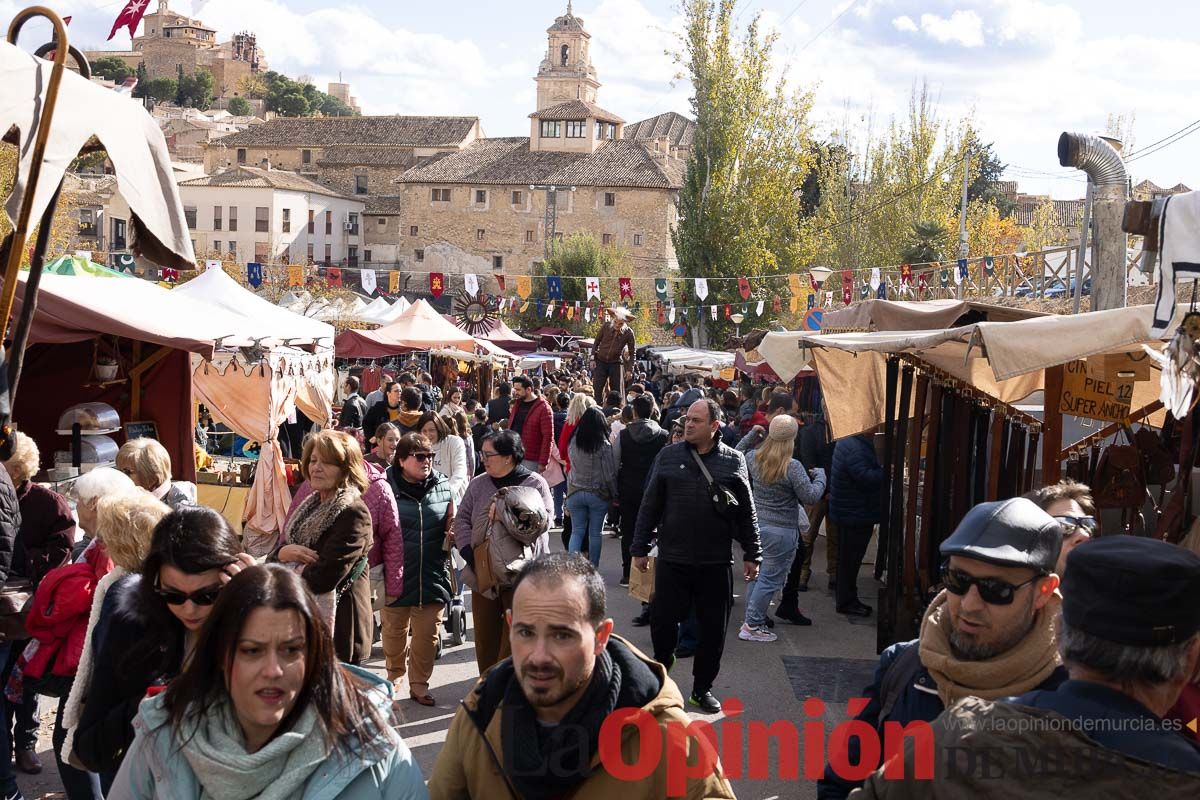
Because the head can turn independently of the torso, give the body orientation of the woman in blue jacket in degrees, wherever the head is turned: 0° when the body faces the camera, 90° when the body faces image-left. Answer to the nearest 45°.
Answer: approximately 0°

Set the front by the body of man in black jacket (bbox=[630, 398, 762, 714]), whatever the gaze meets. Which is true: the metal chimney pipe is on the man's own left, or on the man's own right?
on the man's own left

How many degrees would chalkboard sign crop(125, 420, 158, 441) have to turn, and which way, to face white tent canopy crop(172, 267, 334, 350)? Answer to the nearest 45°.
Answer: approximately 135° to its left

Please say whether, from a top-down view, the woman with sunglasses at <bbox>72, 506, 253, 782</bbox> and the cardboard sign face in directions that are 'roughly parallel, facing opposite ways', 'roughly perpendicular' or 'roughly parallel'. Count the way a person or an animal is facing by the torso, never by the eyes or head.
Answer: roughly perpendicular

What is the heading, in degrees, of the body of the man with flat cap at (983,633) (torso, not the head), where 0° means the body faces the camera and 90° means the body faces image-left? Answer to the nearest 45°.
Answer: approximately 45°

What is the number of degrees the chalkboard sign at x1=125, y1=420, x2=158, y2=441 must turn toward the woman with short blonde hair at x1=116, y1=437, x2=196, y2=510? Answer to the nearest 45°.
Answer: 0° — it already faces them

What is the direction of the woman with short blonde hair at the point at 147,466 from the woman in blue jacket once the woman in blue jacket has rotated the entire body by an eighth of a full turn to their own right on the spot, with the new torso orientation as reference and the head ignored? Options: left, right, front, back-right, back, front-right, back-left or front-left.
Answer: back-right

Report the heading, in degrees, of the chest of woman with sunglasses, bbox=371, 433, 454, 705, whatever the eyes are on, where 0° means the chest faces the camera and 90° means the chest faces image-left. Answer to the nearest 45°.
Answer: approximately 0°

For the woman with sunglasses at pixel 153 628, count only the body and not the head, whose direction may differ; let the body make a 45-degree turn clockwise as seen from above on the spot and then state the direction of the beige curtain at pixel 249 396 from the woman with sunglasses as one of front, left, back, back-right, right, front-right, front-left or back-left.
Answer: back
